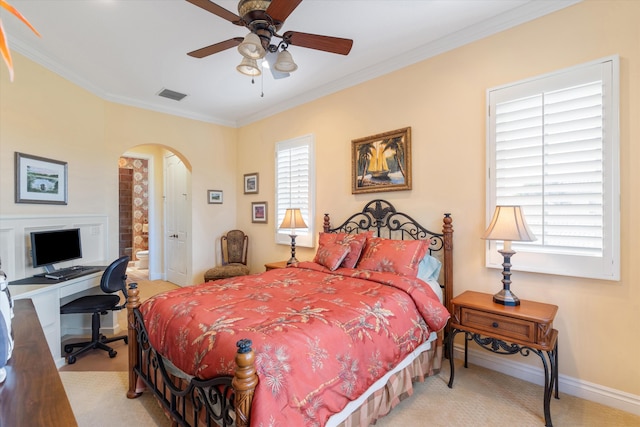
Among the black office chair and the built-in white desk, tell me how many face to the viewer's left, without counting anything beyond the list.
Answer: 1

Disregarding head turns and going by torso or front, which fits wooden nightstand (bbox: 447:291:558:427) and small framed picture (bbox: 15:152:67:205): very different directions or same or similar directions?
very different directions

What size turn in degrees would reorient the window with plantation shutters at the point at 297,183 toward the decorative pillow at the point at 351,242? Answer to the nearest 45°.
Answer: approximately 90° to its left

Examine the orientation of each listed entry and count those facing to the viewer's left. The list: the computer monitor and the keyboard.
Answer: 0

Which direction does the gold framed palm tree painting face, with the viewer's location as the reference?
facing the viewer and to the left of the viewer

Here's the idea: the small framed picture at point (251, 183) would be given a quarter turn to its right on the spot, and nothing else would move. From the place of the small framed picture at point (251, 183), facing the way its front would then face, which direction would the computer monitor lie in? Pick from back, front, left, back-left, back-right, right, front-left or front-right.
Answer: left

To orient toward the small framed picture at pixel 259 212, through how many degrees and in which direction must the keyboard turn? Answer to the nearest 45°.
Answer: approximately 45° to its left

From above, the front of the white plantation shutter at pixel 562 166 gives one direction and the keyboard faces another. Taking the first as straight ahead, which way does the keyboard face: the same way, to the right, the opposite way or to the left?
the opposite way

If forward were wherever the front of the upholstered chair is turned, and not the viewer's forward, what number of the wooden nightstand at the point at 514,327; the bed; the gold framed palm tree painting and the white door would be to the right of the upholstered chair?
1

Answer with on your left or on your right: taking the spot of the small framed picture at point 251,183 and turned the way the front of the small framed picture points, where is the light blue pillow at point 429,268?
on your left

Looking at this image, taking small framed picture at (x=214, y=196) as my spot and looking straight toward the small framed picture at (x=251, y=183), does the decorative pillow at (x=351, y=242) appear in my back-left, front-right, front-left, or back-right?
front-right

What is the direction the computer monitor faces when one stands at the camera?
facing the viewer and to the right of the viewer

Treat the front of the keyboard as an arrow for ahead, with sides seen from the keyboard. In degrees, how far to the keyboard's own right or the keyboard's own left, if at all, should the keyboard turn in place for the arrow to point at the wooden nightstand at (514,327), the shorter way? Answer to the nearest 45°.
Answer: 0° — it already faces it

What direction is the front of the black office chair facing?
to the viewer's left

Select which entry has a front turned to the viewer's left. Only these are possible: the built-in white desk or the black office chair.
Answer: the black office chair
